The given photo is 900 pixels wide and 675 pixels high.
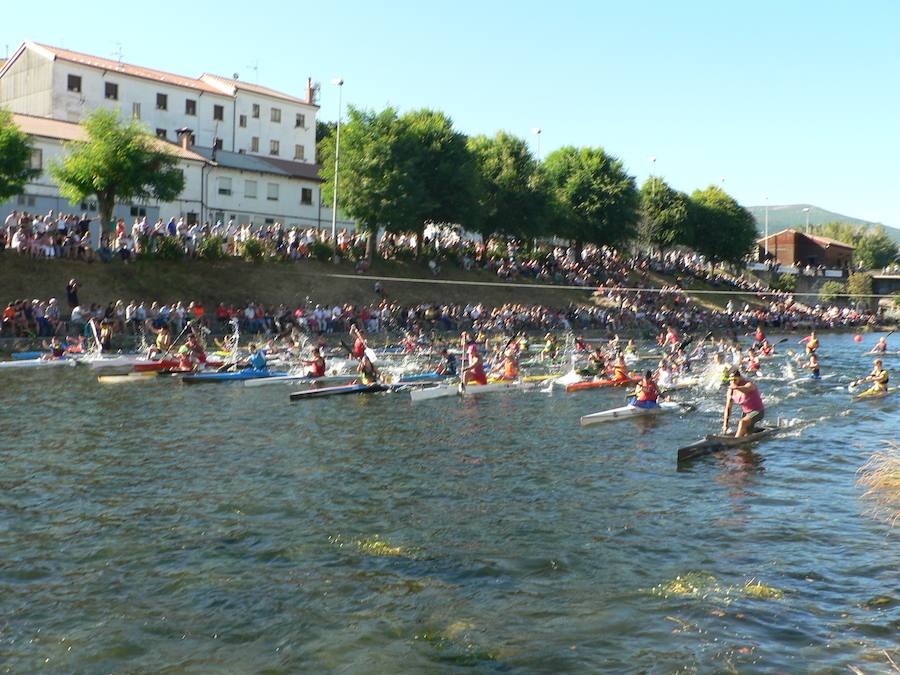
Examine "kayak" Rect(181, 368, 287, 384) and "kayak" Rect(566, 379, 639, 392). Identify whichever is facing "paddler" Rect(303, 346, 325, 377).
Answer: "kayak" Rect(566, 379, 639, 392)

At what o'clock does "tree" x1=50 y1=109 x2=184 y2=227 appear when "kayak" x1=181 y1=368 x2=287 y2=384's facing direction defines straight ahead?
The tree is roughly at 2 o'clock from the kayak.

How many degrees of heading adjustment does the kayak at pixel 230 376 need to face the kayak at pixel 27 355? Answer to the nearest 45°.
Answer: approximately 45° to its right

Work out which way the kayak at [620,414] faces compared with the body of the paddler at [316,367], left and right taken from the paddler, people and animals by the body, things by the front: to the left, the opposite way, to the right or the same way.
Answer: the same way

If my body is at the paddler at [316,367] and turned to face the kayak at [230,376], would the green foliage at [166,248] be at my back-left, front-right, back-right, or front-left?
front-right

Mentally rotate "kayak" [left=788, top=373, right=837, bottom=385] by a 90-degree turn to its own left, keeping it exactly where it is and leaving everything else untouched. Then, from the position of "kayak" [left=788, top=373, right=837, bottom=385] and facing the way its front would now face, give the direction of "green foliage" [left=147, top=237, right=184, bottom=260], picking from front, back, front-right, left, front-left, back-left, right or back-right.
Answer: right

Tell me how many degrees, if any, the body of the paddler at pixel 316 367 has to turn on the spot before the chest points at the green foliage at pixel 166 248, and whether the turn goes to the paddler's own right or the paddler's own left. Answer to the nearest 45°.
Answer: approximately 45° to the paddler's own right

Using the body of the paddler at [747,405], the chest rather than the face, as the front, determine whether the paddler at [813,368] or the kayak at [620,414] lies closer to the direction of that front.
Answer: the kayak

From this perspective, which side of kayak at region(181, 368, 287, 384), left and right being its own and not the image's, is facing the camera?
left

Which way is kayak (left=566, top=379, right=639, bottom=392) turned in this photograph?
to the viewer's left

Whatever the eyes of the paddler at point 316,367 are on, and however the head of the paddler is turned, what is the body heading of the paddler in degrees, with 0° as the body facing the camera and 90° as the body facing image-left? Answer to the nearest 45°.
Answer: approximately 90°

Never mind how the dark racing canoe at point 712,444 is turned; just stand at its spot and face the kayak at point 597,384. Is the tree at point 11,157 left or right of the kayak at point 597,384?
left

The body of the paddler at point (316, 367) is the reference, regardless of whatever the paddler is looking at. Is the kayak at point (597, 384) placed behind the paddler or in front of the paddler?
behind

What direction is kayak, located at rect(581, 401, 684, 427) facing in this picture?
to the viewer's left

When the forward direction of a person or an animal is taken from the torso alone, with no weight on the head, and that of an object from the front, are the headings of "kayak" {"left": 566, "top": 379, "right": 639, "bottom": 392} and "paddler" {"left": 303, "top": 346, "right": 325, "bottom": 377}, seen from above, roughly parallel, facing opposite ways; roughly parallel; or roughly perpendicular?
roughly parallel

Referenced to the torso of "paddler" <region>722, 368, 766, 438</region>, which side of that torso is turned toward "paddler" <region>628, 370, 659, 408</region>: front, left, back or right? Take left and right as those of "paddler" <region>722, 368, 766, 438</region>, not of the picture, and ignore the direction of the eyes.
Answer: right

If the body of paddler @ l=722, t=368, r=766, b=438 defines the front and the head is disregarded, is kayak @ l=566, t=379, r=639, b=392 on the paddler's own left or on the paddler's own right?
on the paddler's own right

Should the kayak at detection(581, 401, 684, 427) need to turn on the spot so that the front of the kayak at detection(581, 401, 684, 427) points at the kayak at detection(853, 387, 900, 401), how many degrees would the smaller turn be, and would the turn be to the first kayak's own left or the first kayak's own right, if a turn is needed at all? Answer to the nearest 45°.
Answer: approximately 135° to the first kayak's own right
